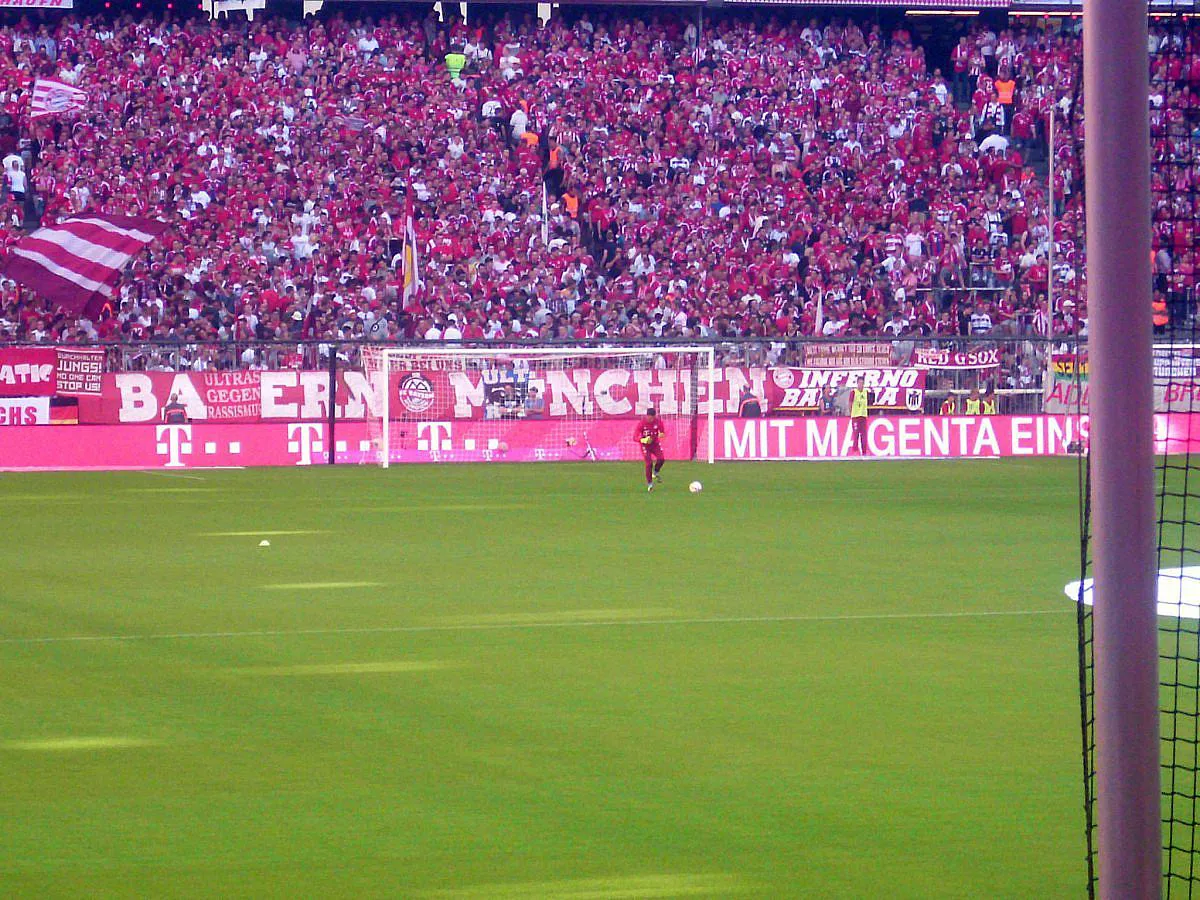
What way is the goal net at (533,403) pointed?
toward the camera

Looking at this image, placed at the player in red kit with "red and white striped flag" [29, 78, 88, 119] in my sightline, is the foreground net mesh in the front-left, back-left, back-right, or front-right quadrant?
back-left

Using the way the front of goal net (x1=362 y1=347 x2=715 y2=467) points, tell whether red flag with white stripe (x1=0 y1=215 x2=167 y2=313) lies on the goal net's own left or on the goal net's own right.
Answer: on the goal net's own right

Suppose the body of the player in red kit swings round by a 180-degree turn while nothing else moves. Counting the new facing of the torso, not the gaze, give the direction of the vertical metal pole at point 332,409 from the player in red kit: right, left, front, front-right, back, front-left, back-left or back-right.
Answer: front-left

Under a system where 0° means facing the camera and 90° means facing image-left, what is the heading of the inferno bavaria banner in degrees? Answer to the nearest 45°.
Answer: approximately 0°

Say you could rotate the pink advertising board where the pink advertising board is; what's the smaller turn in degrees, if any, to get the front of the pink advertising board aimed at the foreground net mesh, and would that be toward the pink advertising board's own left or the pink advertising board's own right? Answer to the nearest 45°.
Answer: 0° — it already faces it

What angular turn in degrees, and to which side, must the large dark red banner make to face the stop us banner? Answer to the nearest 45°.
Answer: approximately 90° to its right

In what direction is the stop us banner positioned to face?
toward the camera

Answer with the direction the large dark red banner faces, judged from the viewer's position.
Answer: facing the viewer

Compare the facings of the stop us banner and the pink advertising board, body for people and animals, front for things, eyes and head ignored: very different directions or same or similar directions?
same or similar directions

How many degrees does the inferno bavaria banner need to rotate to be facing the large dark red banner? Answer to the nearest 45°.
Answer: approximately 90° to its right

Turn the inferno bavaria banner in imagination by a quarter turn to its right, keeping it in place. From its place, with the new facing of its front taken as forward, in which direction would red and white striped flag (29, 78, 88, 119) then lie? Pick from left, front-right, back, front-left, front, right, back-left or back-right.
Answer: front

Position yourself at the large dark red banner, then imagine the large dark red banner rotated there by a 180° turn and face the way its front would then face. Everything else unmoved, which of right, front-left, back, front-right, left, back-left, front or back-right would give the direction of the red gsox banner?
right

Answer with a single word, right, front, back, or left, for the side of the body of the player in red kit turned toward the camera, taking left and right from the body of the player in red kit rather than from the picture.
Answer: front

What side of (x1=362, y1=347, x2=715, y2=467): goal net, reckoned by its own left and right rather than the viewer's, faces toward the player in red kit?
front

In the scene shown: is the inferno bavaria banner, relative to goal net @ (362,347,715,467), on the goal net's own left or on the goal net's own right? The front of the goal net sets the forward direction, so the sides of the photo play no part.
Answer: on the goal net's own left

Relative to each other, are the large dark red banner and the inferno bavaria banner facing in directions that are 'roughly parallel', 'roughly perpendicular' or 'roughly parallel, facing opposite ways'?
roughly parallel
